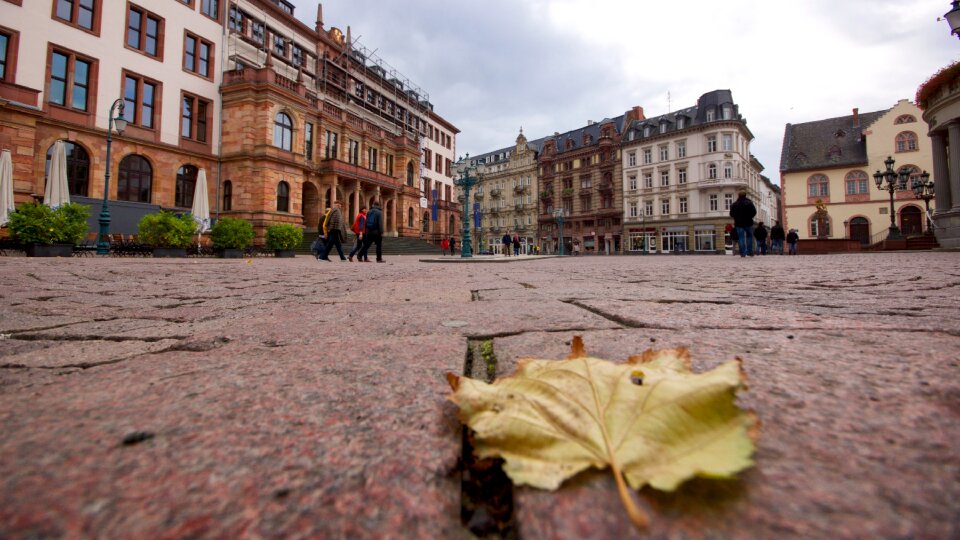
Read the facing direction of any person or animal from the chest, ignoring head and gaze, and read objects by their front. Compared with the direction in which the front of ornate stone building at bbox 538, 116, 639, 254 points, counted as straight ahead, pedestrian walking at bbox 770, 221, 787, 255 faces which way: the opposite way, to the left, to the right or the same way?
the opposite way

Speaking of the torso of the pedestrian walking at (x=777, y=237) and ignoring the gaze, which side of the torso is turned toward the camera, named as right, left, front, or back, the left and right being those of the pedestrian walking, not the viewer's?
back

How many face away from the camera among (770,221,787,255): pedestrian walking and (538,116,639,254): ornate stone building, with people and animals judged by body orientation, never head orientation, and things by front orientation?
1

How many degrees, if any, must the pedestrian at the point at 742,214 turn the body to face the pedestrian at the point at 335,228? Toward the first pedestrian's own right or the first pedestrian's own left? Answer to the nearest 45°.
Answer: approximately 135° to the first pedestrian's own left

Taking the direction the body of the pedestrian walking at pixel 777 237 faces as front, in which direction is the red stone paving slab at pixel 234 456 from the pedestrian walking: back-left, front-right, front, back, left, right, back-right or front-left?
back

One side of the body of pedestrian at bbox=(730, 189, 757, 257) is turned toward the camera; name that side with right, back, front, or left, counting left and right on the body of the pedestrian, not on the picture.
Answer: back

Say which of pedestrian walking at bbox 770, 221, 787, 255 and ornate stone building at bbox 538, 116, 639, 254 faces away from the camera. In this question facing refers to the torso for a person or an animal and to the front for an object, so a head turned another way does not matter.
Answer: the pedestrian walking

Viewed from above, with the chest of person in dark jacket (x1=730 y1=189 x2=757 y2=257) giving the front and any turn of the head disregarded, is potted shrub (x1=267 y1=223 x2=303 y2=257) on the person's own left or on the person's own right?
on the person's own left
